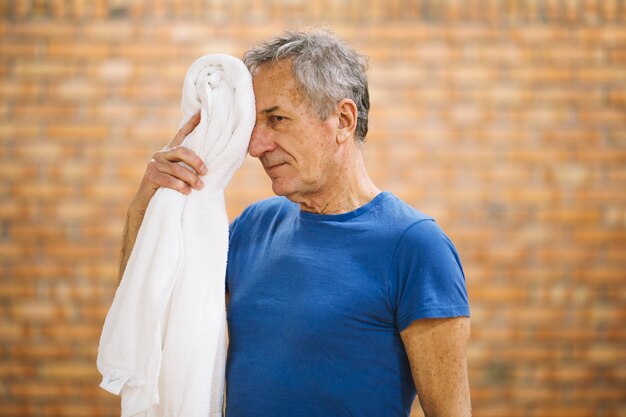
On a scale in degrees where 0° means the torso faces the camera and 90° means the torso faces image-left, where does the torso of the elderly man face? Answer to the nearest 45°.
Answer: approximately 45°
